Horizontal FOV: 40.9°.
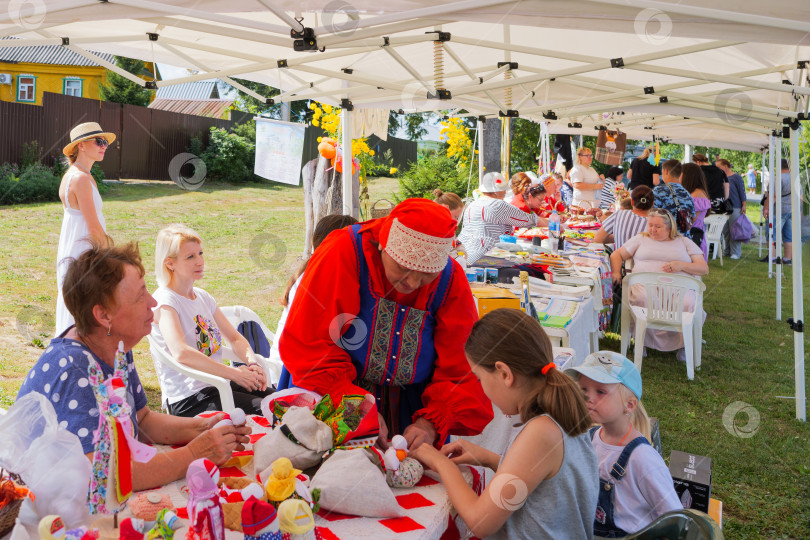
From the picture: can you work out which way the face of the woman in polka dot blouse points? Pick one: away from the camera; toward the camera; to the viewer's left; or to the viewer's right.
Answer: to the viewer's right

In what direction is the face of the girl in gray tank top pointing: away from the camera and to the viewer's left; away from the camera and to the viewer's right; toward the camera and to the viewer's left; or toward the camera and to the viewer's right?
away from the camera and to the viewer's left

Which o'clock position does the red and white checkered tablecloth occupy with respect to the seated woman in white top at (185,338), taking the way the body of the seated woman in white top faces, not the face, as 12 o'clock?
The red and white checkered tablecloth is roughly at 1 o'clock from the seated woman in white top.

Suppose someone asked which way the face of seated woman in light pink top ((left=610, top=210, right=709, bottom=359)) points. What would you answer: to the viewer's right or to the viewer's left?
to the viewer's left

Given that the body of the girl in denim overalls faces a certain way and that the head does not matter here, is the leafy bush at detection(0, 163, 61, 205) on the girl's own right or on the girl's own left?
on the girl's own right

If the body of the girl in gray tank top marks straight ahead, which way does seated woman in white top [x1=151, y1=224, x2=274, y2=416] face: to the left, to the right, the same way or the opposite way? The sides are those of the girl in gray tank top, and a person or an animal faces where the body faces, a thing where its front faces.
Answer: the opposite way

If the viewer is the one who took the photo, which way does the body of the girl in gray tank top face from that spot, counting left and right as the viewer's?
facing away from the viewer and to the left of the viewer
